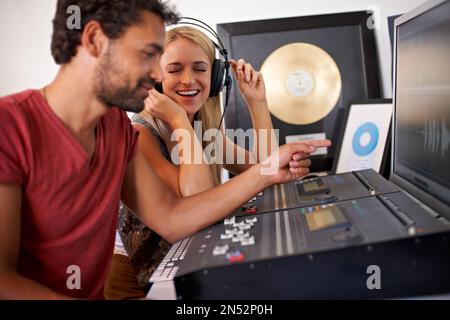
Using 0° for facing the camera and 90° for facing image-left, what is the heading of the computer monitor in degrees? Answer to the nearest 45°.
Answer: approximately 45°

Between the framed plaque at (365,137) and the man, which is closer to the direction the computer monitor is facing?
the man

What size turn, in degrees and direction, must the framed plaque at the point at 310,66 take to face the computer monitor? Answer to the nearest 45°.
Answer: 0° — it already faces it

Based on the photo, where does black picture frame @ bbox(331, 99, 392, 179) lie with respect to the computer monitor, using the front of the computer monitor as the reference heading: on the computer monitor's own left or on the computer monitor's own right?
on the computer monitor's own right

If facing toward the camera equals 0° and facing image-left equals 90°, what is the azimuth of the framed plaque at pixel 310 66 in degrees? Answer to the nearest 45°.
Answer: approximately 0°

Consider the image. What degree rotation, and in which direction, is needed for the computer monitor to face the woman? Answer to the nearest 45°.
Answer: approximately 45° to its right
